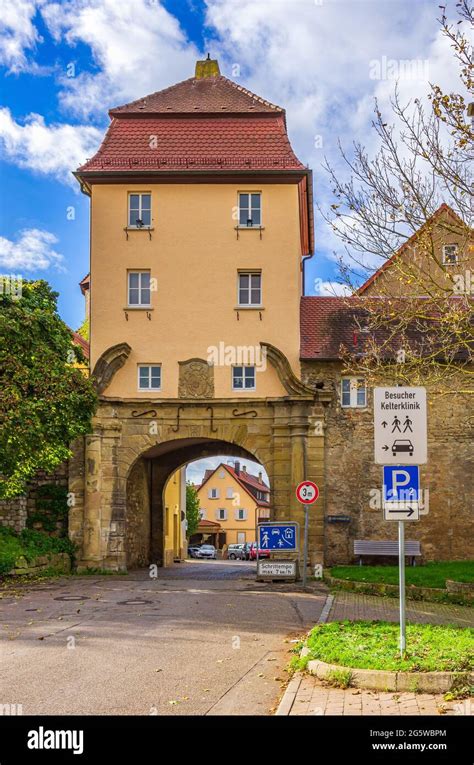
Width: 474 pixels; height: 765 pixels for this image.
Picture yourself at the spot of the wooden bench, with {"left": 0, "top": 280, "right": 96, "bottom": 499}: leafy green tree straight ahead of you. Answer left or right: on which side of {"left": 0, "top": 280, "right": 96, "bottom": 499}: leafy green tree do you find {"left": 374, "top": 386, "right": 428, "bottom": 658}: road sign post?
left

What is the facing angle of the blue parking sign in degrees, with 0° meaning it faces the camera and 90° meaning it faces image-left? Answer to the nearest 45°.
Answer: approximately 0°

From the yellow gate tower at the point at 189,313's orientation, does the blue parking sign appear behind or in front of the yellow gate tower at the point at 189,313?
in front

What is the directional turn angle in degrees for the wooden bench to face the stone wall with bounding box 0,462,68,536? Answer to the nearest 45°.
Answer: approximately 90° to its right

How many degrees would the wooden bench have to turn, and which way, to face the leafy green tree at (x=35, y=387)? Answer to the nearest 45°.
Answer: approximately 45° to its right

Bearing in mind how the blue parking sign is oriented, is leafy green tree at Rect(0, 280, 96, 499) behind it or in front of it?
behind

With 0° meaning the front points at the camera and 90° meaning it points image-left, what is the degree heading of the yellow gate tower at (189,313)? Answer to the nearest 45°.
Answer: approximately 0°

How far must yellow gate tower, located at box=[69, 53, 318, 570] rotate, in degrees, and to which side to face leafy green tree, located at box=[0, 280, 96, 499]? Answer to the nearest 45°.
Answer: approximately 45° to its right
